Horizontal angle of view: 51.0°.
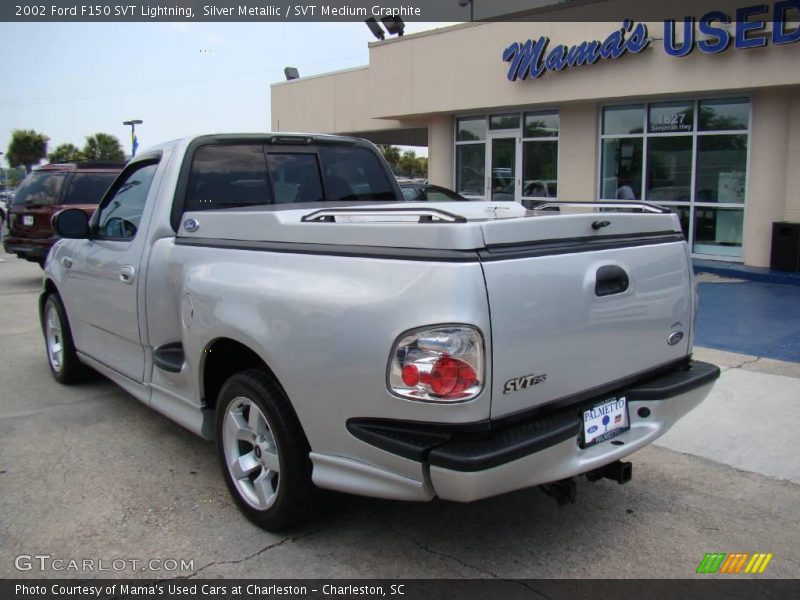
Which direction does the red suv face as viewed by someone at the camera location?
facing away from the viewer and to the right of the viewer

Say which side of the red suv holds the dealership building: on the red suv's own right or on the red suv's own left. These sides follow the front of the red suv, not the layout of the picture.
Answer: on the red suv's own right

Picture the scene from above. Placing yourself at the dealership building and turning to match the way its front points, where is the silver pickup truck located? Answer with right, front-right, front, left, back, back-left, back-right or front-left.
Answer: front-left

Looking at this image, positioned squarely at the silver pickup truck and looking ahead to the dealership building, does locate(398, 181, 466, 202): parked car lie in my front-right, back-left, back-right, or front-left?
front-left

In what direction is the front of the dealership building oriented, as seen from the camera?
facing the viewer and to the left of the viewer

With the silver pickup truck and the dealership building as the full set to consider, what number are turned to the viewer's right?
0

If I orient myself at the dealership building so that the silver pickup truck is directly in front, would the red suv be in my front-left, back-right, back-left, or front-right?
front-right

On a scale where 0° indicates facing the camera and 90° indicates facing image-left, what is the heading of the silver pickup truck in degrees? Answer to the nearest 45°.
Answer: approximately 135°

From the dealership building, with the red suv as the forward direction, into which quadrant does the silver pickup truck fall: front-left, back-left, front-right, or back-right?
front-left
